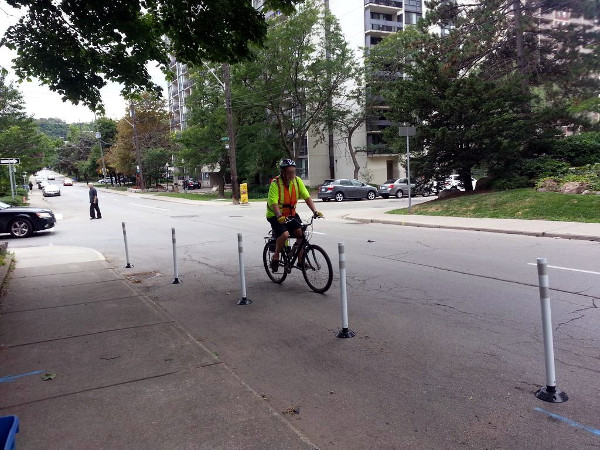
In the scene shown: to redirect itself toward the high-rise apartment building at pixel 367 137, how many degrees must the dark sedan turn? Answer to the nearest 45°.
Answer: approximately 45° to its left

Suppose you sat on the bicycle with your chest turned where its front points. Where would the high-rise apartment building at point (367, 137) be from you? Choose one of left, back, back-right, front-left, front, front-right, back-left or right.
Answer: back-left

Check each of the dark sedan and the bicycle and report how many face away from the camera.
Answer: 0

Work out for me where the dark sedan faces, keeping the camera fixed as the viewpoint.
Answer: facing to the right of the viewer

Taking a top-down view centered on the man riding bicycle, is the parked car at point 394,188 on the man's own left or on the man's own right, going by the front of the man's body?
on the man's own left

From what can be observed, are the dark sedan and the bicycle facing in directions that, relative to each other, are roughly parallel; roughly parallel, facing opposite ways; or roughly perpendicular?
roughly perpendicular

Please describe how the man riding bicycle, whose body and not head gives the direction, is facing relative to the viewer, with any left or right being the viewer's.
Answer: facing the viewer and to the right of the viewer

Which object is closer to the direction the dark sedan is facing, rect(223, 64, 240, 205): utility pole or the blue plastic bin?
the utility pole

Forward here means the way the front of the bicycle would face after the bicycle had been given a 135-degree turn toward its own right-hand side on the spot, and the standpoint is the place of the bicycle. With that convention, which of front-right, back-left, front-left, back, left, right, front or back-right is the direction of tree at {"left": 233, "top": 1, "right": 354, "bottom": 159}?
right

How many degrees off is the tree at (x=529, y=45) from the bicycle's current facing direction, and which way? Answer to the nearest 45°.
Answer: approximately 90° to its left
